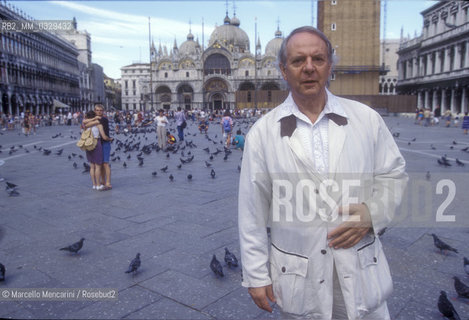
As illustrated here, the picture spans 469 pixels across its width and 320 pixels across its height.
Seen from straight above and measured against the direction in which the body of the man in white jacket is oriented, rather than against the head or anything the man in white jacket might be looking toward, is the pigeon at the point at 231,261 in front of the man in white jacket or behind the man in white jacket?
behind

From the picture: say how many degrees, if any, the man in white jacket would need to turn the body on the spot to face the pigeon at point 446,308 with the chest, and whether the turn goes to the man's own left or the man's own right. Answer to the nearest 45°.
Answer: approximately 135° to the man's own left

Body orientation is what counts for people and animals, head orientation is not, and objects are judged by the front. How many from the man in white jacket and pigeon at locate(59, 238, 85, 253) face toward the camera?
1

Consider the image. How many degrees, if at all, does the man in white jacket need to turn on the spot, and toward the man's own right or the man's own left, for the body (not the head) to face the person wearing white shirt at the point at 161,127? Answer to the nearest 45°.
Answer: approximately 135° to the man's own right

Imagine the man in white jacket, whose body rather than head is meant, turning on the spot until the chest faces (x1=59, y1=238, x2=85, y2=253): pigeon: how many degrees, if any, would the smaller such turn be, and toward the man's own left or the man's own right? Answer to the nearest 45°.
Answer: approximately 135° to the man's own right
